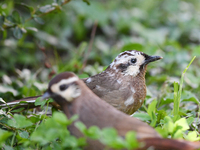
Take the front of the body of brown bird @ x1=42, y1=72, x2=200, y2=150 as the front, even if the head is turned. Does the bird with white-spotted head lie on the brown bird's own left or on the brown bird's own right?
on the brown bird's own right

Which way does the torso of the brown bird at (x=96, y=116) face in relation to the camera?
to the viewer's left

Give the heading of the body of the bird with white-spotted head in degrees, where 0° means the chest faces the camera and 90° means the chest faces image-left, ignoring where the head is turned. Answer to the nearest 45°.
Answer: approximately 270°

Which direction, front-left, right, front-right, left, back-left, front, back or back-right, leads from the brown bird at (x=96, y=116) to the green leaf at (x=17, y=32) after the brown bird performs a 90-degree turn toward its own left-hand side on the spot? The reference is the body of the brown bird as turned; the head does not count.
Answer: back-right

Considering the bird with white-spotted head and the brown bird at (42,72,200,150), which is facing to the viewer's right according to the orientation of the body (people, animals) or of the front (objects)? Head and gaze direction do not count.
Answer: the bird with white-spotted head

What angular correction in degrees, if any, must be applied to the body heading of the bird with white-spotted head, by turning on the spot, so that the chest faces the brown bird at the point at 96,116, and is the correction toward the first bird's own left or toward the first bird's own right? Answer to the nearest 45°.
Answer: approximately 90° to the first bird's own right

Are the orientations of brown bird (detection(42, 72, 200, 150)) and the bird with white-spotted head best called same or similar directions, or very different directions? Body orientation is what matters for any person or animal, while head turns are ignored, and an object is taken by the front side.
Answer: very different directions

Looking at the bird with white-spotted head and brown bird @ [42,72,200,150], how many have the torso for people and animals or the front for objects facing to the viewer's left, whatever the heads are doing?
1
